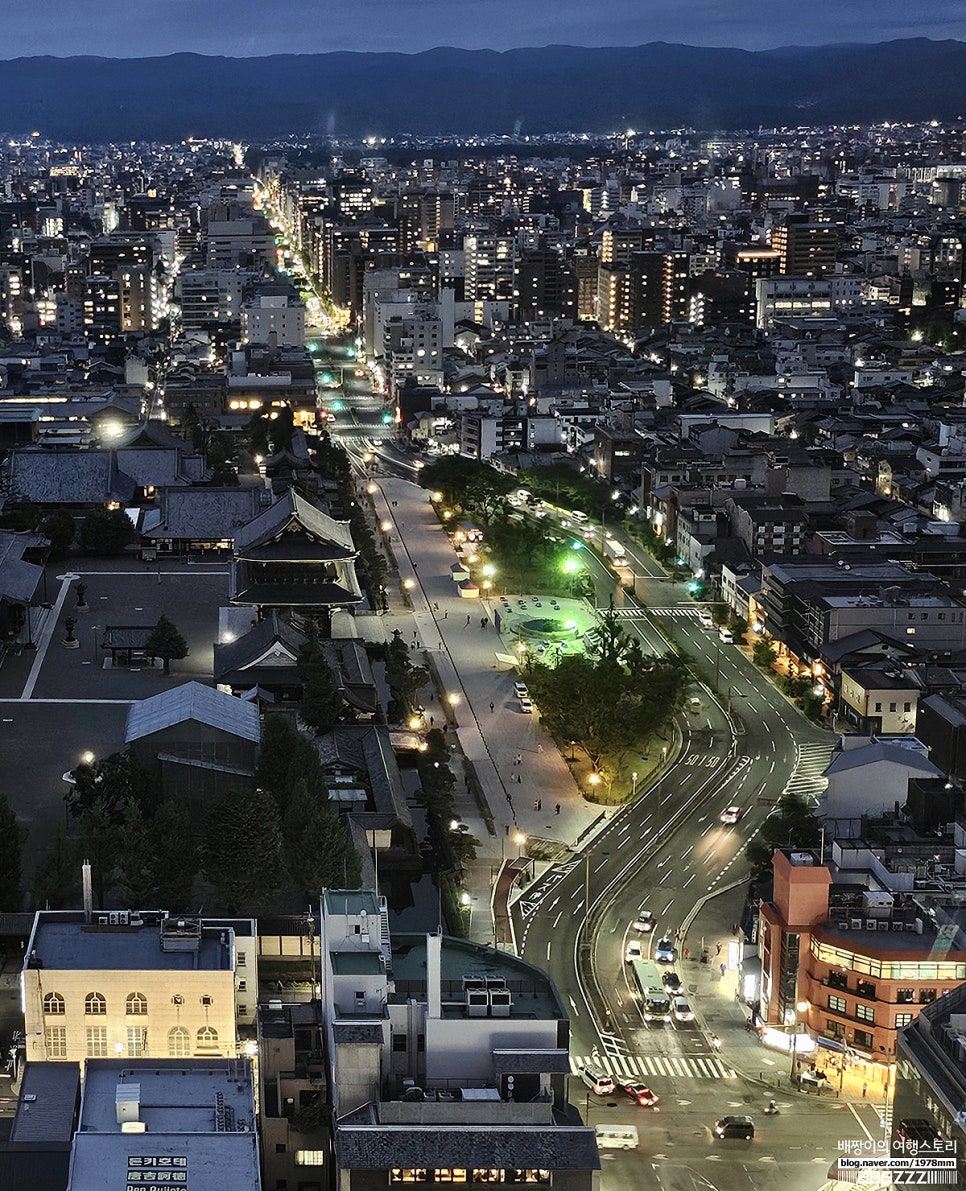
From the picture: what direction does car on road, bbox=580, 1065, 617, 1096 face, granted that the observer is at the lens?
facing away from the viewer and to the left of the viewer

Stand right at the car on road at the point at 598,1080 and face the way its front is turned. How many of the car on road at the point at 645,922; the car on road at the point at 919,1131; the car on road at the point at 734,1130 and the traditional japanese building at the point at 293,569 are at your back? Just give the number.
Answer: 2

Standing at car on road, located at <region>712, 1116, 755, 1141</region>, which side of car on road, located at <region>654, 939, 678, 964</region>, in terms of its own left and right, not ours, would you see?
front

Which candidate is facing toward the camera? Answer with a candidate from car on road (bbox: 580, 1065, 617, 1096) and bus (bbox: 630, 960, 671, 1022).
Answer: the bus

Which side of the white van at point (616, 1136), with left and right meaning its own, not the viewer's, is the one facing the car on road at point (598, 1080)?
right

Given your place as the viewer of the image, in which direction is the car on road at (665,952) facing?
facing the viewer

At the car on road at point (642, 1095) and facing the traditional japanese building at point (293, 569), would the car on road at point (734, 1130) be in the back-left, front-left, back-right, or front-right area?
back-right

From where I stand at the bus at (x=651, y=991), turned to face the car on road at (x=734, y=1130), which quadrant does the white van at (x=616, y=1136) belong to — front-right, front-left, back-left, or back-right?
front-right

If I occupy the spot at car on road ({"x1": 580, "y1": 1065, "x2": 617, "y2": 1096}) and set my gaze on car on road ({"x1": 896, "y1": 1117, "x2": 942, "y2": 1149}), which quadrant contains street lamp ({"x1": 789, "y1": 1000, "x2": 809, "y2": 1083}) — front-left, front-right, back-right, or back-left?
front-left

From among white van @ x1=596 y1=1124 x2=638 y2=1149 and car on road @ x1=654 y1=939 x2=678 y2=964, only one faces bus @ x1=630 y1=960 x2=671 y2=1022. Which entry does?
the car on road

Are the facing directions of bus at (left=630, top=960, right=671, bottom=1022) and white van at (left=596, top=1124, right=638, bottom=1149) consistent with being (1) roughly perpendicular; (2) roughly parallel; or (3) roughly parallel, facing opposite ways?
roughly perpendicular

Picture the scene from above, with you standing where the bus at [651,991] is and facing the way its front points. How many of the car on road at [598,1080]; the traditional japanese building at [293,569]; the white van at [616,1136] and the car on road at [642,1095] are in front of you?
3

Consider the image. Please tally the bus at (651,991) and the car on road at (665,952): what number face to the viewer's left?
0

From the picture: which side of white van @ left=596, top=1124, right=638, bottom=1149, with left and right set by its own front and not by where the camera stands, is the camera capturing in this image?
left

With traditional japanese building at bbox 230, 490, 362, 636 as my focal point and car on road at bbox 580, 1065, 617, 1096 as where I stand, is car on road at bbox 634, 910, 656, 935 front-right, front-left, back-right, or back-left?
front-right
